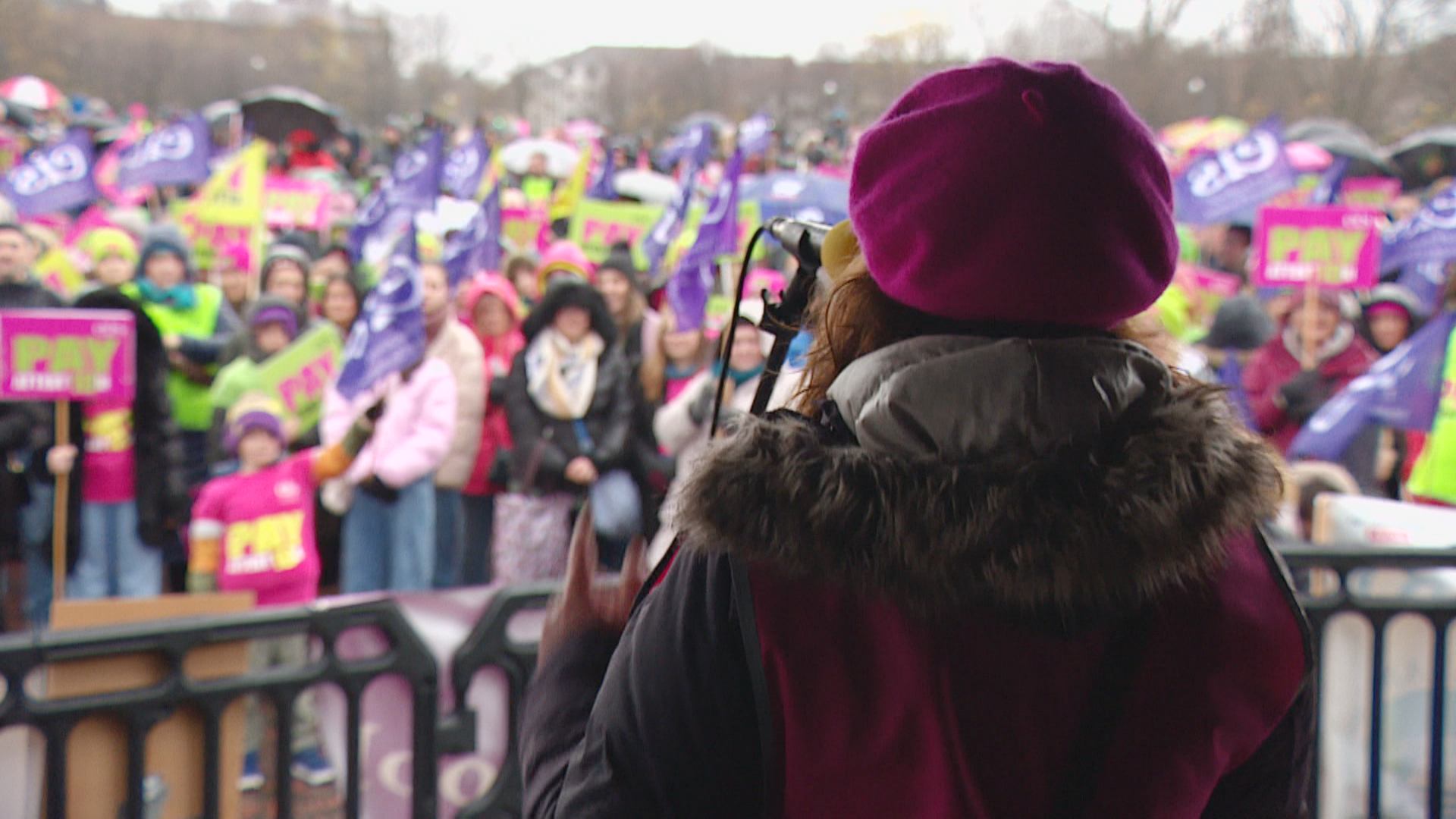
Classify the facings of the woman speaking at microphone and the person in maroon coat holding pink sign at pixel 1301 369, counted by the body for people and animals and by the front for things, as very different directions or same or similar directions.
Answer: very different directions

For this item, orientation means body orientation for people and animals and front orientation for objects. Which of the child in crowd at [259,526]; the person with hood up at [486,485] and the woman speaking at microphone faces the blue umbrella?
the woman speaking at microphone

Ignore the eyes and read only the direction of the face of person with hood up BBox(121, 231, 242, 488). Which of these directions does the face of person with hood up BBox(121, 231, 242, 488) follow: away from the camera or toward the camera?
toward the camera

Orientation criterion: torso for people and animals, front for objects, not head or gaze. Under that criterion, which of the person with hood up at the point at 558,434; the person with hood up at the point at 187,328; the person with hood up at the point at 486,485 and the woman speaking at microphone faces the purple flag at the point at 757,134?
the woman speaking at microphone

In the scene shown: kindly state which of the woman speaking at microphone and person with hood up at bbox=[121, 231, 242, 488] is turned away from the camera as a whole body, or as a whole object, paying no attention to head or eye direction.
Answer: the woman speaking at microphone

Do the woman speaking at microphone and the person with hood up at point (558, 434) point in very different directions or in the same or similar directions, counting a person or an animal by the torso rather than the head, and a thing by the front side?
very different directions

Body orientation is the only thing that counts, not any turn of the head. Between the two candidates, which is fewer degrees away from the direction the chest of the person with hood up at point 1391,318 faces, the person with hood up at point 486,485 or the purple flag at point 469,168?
the person with hood up

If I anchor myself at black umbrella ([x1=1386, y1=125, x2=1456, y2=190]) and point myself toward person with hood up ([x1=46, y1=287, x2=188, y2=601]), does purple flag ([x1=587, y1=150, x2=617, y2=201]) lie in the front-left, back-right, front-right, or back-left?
front-right

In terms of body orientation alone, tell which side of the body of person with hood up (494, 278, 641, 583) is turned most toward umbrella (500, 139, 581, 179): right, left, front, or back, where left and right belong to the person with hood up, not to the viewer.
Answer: back

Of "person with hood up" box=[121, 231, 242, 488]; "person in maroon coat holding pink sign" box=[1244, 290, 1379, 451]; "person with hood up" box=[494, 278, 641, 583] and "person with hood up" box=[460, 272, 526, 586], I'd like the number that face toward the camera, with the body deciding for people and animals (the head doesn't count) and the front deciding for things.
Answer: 4

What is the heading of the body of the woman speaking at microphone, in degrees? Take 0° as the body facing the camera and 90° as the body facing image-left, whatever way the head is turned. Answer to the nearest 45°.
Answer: approximately 180°

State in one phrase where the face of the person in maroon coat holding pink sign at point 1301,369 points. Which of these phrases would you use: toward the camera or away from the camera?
toward the camera

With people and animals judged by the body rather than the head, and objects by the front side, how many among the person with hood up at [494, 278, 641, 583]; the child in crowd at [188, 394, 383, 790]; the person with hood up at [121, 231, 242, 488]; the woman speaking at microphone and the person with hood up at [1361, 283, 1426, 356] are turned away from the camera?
1

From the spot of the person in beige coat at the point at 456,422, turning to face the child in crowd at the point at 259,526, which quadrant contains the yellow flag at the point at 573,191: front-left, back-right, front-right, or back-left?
back-right

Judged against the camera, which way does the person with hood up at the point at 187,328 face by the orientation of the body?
toward the camera

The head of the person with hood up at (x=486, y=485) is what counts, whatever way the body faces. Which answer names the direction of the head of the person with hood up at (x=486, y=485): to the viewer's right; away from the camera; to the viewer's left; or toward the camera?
toward the camera

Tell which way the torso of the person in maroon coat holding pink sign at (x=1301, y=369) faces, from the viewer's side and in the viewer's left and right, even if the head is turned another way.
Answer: facing the viewer

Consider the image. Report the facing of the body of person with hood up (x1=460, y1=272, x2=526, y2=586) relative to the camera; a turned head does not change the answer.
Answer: toward the camera
